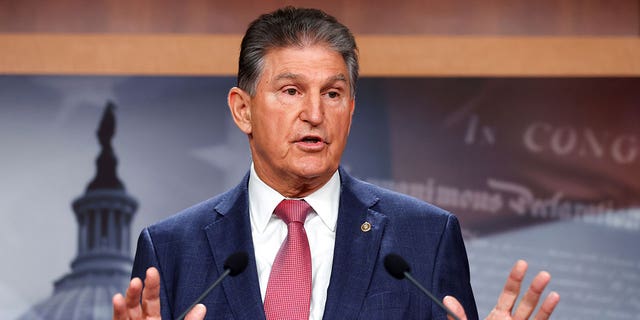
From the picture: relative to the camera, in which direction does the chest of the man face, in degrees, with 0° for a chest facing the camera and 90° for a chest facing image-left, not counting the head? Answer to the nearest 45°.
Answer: approximately 0°

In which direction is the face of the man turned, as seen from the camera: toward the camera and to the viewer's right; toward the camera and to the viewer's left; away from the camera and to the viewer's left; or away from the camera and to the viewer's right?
toward the camera and to the viewer's right
